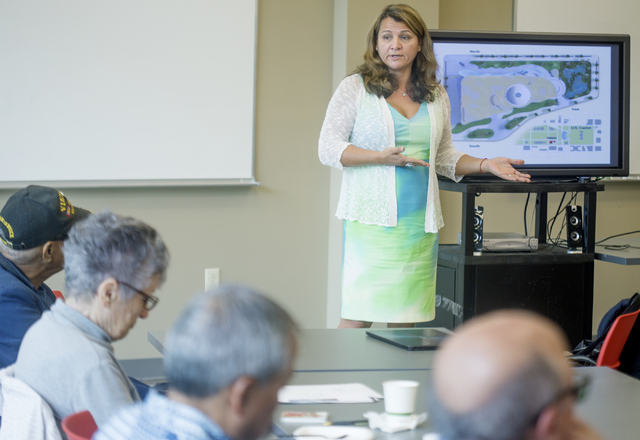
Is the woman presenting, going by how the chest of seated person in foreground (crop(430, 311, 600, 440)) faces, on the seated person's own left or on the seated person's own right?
on the seated person's own left

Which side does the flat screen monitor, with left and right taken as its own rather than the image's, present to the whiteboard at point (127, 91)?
right

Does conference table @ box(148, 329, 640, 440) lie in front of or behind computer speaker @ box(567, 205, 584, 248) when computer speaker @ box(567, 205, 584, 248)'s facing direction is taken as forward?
in front

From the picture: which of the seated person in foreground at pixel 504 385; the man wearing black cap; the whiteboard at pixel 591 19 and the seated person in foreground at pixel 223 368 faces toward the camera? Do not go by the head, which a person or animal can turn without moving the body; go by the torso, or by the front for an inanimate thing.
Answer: the whiteboard

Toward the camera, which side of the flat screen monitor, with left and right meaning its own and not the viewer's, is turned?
front

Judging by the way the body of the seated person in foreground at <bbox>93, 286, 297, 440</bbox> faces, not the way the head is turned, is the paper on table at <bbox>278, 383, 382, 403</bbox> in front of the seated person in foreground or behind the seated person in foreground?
in front

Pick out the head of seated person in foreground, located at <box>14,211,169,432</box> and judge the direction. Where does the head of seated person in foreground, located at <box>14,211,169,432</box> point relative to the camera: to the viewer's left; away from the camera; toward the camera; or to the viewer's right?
to the viewer's right

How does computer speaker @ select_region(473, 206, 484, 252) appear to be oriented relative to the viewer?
toward the camera

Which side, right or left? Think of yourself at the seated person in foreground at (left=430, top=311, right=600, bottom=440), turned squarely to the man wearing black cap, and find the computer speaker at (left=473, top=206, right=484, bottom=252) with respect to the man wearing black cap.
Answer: right

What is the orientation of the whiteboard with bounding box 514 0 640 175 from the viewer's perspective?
toward the camera

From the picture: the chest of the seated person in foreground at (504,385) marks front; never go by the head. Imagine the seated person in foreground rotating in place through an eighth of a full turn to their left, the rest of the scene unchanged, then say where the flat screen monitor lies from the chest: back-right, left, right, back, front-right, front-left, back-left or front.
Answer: front

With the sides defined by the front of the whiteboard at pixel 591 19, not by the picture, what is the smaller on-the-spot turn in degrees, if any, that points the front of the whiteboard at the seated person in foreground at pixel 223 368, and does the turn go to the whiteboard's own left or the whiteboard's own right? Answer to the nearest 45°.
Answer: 0° — it already faces them

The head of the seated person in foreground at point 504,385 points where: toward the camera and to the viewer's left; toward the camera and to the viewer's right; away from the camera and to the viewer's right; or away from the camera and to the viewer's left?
away from the camera and to the viewer's right

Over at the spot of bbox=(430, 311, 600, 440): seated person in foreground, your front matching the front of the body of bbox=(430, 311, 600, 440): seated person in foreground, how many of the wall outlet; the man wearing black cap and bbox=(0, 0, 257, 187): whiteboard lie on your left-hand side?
3

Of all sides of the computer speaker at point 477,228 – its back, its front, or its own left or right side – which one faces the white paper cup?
front
